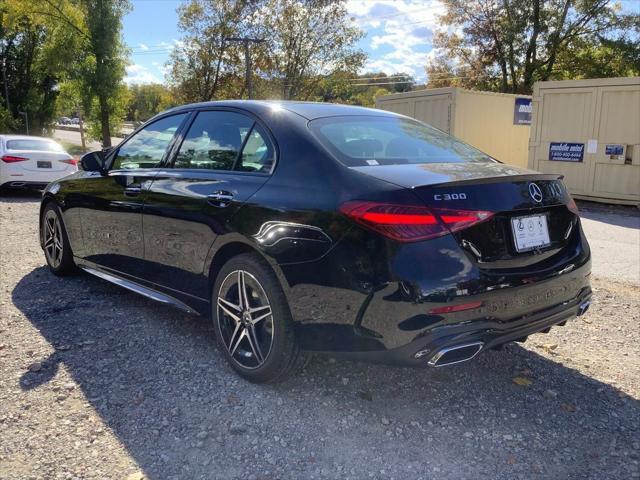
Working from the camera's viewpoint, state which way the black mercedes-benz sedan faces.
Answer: facing away from the viewer and to the left of the viewer

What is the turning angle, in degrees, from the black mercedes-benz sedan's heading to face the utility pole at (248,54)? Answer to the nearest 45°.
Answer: approximately 45° to its right

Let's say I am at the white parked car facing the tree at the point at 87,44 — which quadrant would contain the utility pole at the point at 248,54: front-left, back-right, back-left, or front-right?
front-right

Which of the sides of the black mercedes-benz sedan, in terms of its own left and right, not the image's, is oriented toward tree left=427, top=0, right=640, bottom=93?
right

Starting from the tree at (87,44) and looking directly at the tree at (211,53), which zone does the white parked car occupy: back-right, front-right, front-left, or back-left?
back-right

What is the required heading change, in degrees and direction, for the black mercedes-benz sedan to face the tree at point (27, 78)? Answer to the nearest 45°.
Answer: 0° — it already faces it

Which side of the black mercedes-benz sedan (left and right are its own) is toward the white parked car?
front

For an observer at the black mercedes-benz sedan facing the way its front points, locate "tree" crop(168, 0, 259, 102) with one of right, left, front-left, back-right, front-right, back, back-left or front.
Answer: front-right

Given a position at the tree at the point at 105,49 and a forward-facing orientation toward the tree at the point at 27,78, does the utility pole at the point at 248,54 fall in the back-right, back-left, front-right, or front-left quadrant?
back-right

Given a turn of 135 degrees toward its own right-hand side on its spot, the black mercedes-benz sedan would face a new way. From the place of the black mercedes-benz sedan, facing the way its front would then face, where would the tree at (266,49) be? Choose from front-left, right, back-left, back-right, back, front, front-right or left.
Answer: left

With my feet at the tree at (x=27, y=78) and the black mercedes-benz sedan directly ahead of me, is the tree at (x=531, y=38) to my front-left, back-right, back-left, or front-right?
front-left

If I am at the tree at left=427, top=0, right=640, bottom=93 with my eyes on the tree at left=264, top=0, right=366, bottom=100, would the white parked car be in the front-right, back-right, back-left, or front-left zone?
front-left
